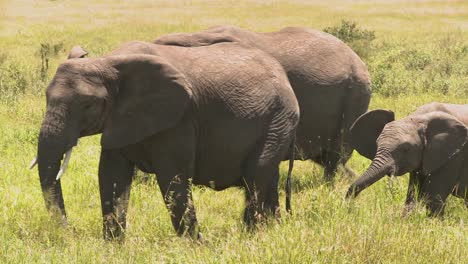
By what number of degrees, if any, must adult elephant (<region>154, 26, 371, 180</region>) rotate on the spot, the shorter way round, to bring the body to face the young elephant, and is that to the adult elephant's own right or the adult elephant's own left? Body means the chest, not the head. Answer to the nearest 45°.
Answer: approximately 135° to the adult elephant's own left

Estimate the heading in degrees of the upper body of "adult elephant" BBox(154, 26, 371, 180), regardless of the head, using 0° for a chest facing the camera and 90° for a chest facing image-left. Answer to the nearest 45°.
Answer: approximately 90°

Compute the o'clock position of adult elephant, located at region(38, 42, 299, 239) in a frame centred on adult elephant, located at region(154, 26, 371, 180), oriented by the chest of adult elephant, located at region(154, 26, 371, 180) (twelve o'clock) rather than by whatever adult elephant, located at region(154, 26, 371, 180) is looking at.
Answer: adult elephant, located at region(38, 42, 299, 239) is roughly at 10 o'clock from adult elephant, located at region(154, 26, 371, 180).

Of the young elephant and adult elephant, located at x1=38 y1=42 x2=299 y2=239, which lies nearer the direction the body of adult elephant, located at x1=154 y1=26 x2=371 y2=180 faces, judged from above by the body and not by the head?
the adult elephant

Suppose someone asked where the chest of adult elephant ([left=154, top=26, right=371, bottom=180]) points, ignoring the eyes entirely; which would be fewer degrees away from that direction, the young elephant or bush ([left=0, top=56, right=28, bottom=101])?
the bush
